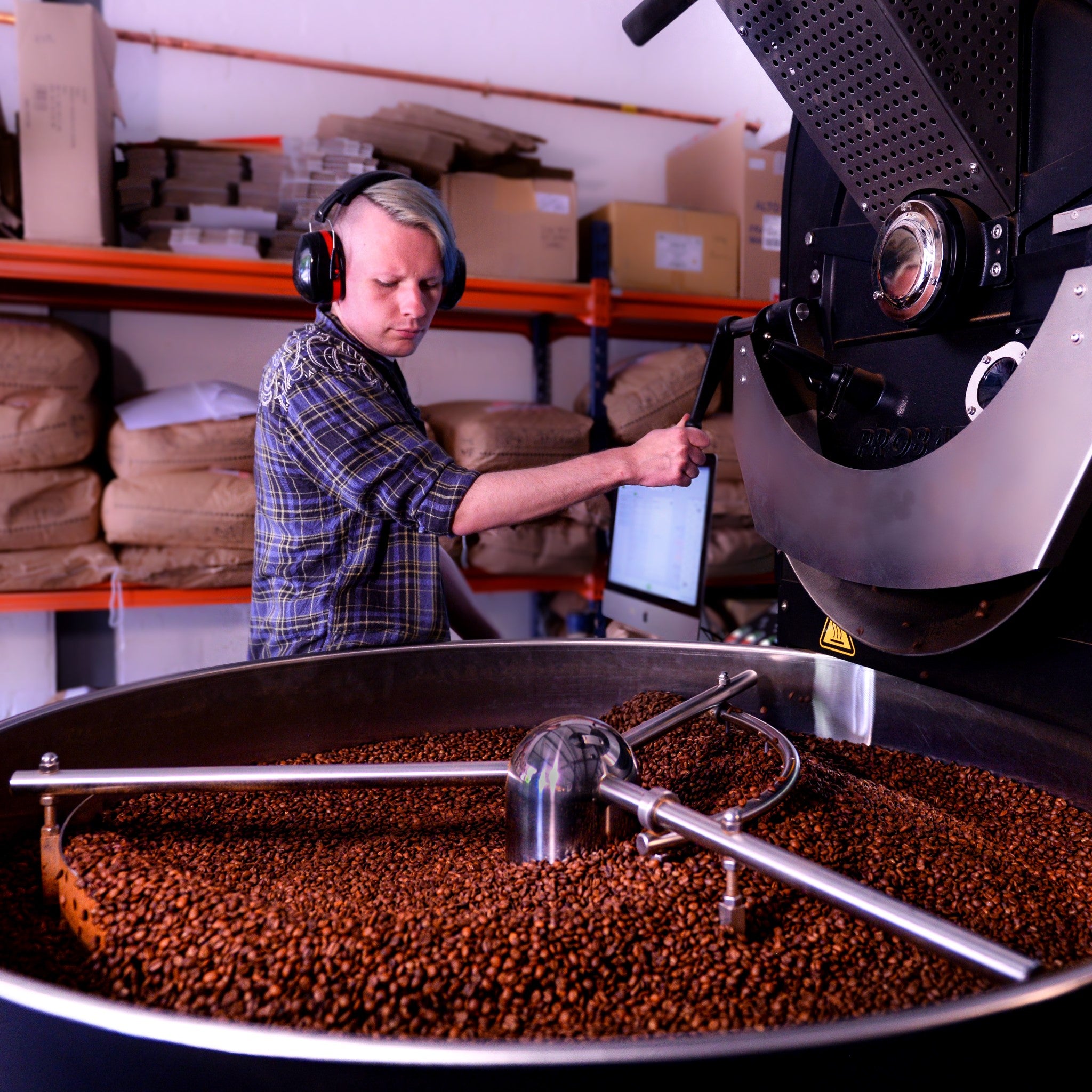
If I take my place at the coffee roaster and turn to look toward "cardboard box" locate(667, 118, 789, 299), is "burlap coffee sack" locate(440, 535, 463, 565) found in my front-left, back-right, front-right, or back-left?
front-left

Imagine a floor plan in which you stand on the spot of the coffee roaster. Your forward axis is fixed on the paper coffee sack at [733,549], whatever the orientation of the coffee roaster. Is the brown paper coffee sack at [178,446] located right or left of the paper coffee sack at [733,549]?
left

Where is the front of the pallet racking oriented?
toward the camera

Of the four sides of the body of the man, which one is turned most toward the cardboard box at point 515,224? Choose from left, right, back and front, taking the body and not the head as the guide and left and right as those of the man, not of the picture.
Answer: left

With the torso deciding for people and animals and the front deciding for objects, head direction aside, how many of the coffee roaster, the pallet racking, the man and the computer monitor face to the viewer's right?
1

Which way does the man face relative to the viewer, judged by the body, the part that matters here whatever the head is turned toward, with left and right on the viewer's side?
facing to the right of the viewer

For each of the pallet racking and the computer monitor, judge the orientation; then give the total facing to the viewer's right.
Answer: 0

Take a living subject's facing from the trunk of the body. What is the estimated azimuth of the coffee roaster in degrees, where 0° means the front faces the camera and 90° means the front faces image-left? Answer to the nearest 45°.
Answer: approximately 45°

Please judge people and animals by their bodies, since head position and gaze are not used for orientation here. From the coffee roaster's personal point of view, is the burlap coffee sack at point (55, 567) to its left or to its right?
on its right

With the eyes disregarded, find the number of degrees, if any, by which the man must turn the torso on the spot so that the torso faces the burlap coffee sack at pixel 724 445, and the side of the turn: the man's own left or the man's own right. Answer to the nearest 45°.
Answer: approximately 45° to the man's own left

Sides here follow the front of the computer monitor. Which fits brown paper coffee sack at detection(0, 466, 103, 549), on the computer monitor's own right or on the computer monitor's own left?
on the computer monitor's own right
